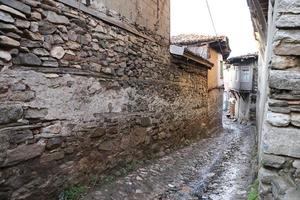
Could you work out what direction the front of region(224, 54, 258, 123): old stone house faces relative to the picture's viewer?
facing the viewer and to the left of the viewer

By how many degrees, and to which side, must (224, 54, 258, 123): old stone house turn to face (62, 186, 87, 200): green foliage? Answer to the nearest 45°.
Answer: approximately 45° to its left
